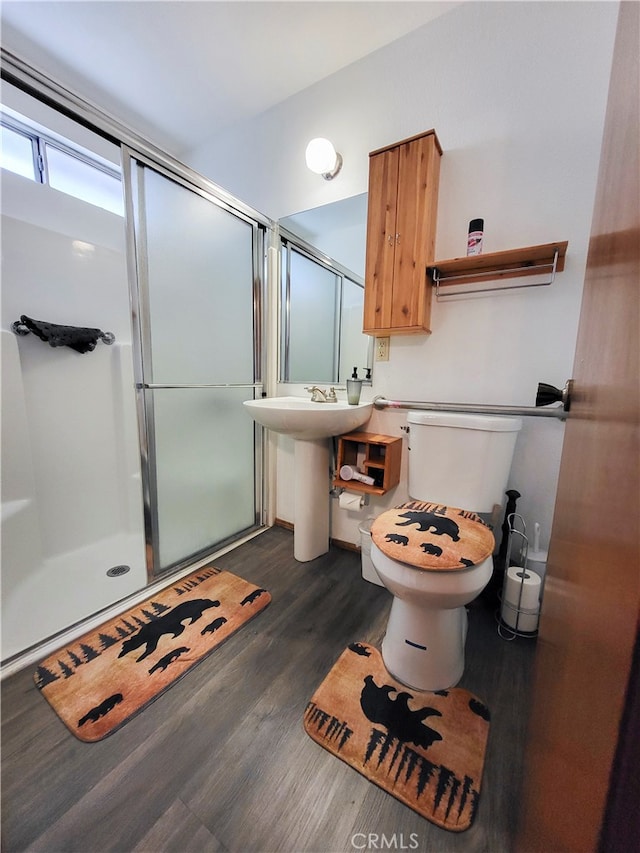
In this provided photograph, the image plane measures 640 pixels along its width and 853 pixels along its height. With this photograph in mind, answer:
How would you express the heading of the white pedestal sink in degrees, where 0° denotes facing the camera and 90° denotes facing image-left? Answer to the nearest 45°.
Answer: approximately 45°

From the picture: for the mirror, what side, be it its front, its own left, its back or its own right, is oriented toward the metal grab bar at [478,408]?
left

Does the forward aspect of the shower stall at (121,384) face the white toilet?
yes

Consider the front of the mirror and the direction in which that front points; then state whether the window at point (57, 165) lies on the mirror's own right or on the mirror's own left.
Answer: on the mirror's own right

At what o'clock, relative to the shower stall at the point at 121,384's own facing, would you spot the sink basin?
The sink basin is roughly at 12 o'clock from the shower stall.

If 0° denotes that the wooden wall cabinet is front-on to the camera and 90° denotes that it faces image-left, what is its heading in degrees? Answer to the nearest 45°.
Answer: approximately 45°
